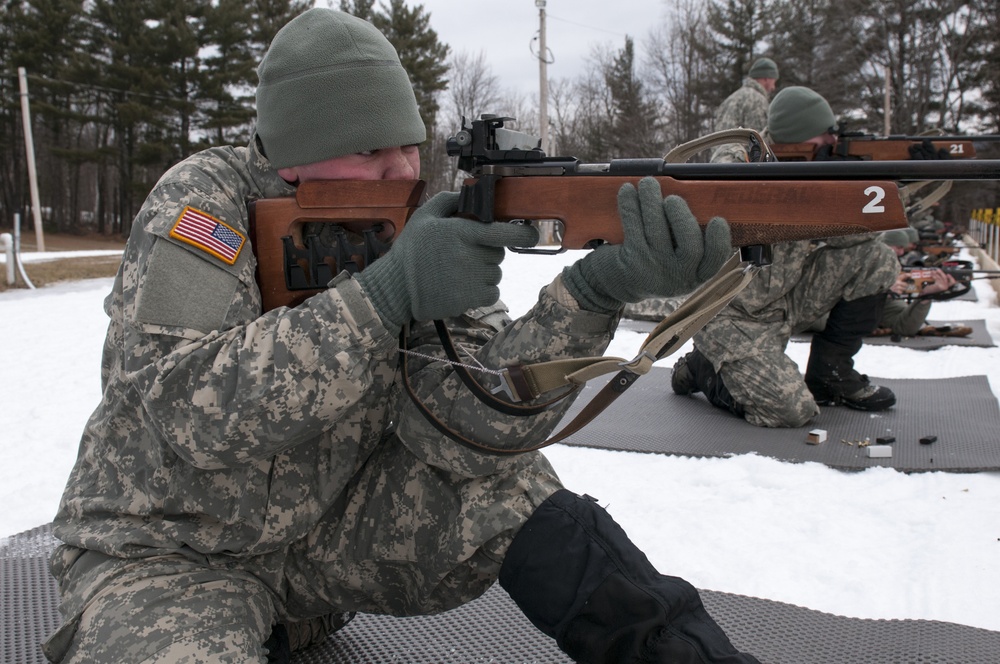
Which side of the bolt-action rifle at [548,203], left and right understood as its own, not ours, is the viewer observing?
right

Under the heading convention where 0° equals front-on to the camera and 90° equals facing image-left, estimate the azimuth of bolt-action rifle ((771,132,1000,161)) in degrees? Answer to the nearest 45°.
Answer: approximately 270°

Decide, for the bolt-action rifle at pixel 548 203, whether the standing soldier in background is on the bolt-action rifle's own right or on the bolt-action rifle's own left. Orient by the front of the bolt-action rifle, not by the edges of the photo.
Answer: on the bolt-action rifle's own left

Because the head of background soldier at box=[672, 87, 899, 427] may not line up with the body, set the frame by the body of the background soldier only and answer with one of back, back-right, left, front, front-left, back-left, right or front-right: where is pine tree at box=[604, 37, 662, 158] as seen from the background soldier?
left

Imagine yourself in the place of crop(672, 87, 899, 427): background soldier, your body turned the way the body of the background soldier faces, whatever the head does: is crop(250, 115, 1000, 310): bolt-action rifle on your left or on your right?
on your right

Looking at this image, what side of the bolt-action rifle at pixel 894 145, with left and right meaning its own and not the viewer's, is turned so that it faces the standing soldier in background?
left

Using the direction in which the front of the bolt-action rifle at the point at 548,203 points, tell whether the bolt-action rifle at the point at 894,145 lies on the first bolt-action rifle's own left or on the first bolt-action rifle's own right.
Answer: on the first bolt-action rifle's own left

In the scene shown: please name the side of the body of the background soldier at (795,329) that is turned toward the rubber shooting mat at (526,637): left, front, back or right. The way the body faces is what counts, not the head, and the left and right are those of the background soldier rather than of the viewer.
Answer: right

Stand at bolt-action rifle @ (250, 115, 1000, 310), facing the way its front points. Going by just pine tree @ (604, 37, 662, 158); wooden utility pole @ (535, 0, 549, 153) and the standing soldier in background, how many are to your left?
3

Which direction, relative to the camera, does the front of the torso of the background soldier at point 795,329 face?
to the viewer's right
